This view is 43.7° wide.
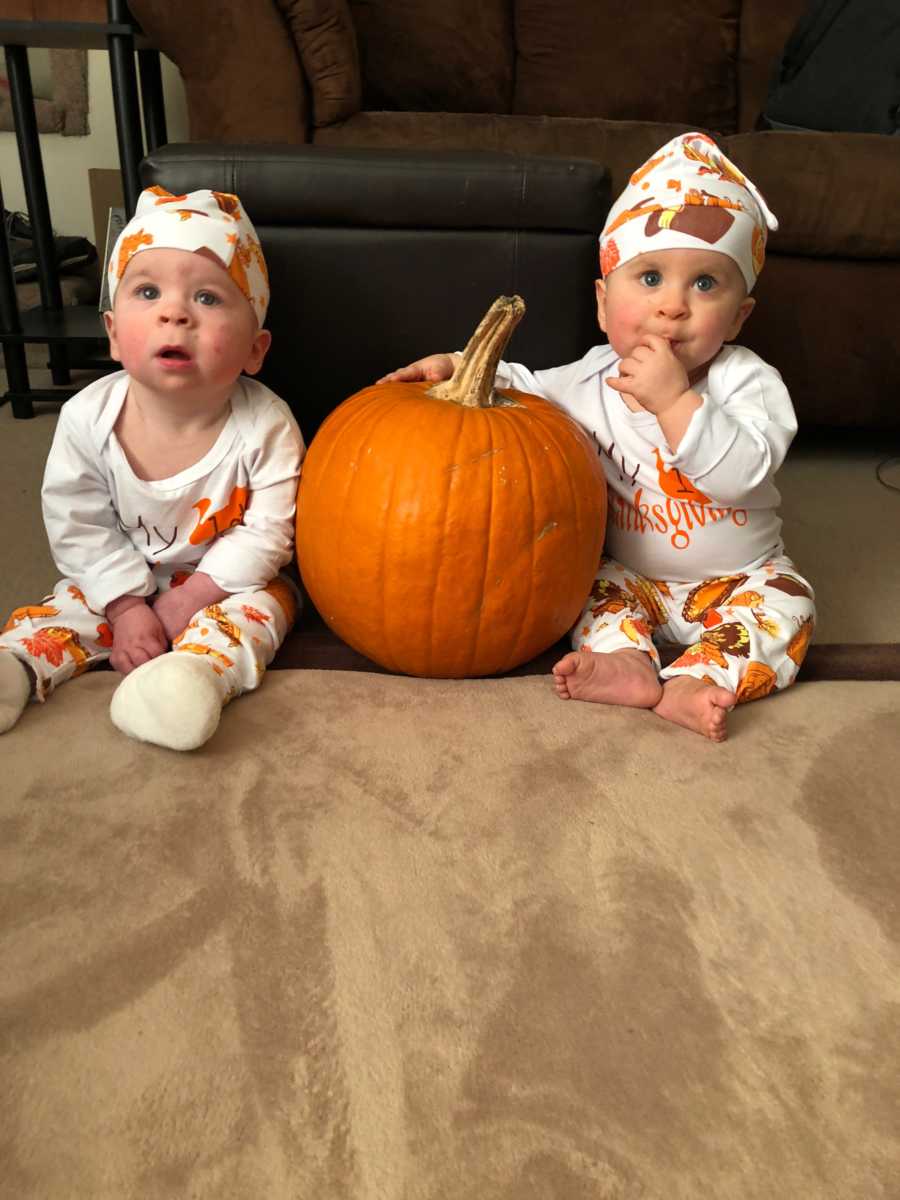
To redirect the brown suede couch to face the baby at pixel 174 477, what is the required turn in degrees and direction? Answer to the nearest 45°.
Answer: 0° — it already faces them

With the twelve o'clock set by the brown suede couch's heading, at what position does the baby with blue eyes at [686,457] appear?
The baby with blue eyes is roughly at 12 o'clock from the brown suede couch.

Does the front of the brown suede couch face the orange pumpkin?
yes
